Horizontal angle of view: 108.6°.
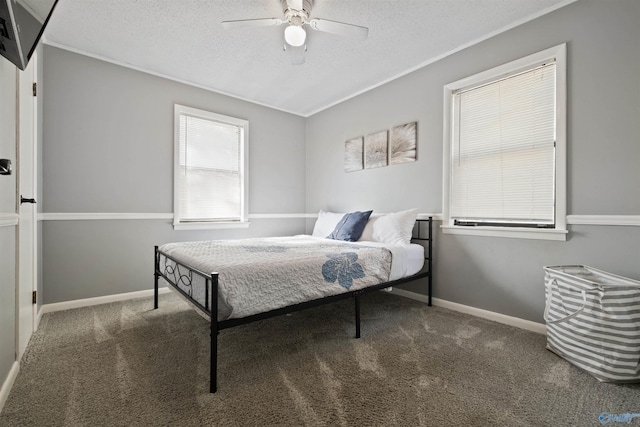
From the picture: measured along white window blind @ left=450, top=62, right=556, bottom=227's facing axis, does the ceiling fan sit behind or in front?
in front

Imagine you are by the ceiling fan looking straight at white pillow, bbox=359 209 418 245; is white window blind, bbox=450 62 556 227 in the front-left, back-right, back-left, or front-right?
front-right

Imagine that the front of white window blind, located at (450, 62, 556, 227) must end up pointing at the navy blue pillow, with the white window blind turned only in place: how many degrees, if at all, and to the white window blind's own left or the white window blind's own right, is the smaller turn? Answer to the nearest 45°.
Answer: approximately 45° to the white window blind's own right

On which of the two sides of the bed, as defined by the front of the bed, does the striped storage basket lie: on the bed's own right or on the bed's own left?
on the bed's own left

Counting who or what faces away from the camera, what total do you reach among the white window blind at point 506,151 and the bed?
0

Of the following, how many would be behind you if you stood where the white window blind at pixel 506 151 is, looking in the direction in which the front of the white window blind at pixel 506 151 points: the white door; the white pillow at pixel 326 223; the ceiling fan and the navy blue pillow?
0

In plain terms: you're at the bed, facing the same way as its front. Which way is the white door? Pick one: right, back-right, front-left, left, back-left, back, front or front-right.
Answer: front-right

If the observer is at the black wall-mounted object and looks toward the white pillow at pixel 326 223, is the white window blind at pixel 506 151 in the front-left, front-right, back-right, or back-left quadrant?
front-right

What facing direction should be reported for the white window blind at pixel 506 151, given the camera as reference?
facing the viewer and to the left of the viewer

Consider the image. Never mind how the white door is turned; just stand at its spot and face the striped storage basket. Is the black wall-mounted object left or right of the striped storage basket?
right
